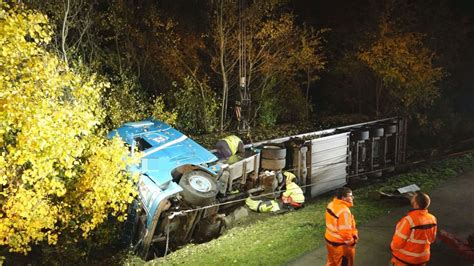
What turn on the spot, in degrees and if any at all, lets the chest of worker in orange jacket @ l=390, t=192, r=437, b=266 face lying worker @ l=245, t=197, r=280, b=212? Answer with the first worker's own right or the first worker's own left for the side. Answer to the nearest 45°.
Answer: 0° — they already face them

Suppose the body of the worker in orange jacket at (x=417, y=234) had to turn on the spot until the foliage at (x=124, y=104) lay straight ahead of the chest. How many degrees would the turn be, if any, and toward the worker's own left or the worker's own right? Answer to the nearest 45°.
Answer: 0° — they already face it

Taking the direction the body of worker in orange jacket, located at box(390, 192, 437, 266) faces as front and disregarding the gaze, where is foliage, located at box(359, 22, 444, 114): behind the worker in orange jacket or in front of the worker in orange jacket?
in front

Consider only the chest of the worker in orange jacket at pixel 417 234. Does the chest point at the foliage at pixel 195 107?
yes

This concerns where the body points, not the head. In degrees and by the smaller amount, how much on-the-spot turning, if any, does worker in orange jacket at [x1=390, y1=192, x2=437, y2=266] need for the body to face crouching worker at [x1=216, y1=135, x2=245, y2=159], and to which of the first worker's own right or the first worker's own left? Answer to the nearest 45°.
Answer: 0° — they already face them

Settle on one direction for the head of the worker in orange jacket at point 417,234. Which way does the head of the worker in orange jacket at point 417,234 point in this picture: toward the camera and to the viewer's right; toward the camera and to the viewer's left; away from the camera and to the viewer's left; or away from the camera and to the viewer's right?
away from the camera and to the viewer's left

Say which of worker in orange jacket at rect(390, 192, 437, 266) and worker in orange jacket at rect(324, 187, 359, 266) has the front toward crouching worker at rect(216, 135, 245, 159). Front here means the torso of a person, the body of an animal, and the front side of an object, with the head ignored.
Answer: worker in orange jacket at rect(390, 192, 437, 266)

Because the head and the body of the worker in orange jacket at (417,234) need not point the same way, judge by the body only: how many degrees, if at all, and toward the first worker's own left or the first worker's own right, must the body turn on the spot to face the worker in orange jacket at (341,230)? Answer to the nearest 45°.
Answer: approximately 45° to the first worker's own left

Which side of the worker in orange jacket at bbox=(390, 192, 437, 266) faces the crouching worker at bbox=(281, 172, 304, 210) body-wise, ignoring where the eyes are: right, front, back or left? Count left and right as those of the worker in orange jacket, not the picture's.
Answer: front
